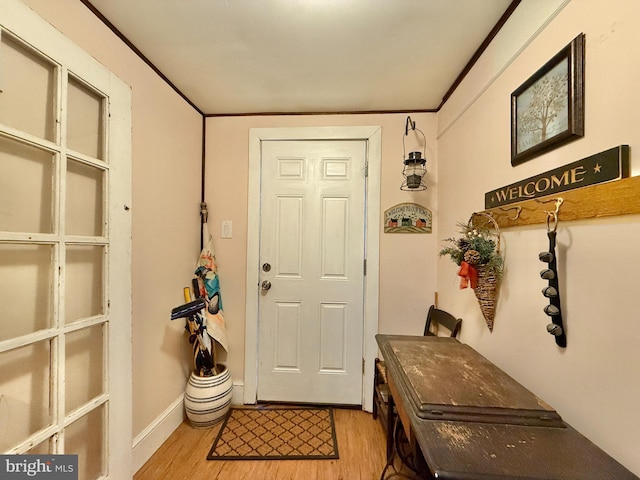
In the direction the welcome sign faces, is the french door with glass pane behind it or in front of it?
in front

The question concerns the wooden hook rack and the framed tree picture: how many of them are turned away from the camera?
0

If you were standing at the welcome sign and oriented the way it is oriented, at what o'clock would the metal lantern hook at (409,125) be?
The metal lantern hook is roughly at 3 o'clock from the welcome sign.

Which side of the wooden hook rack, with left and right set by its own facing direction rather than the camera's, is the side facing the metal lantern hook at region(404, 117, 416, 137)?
right

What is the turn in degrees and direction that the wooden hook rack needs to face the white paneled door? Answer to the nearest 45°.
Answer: approximately 45° to its right

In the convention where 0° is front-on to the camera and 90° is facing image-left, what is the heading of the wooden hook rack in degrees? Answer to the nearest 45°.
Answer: approximately 45°

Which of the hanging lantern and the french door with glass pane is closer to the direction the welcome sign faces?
the french door with glass pane

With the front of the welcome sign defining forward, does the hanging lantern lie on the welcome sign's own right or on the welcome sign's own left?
on the welcome sign's own right

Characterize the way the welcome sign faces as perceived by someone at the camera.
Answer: facing the viewer and to the left of the viewer

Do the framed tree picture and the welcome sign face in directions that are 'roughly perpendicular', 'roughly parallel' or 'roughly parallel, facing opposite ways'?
roughly parallel

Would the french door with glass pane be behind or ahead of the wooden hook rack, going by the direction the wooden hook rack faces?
ahead
